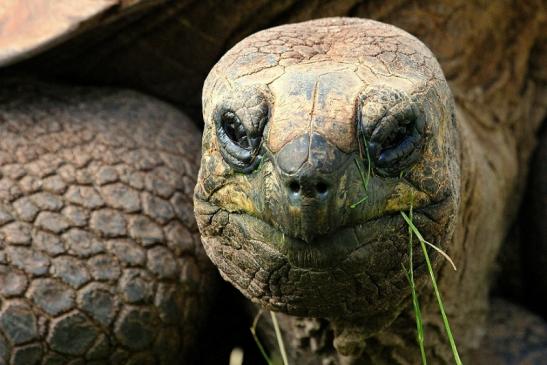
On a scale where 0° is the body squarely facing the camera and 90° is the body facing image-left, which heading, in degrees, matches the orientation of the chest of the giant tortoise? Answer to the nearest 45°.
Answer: approximately 0°
